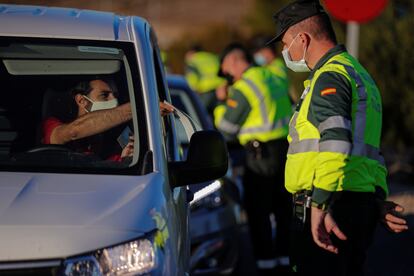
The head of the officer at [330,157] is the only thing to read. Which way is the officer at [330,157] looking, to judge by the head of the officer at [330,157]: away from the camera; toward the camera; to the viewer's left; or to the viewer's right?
to the viewer's left

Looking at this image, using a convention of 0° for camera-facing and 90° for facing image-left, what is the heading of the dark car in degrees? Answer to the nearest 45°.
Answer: approximately 0°

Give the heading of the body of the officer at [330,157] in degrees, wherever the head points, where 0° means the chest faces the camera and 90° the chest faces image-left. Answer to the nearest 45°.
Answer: approximately 90°

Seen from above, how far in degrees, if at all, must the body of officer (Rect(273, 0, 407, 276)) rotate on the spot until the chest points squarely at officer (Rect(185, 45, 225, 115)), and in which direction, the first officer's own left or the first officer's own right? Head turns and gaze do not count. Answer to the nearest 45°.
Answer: approximately 90° to the first officer's own right

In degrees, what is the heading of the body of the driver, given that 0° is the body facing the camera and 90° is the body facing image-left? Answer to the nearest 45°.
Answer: approximately 315°

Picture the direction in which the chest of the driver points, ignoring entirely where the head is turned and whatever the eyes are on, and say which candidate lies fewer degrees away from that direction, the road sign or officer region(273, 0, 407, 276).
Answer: the officer
